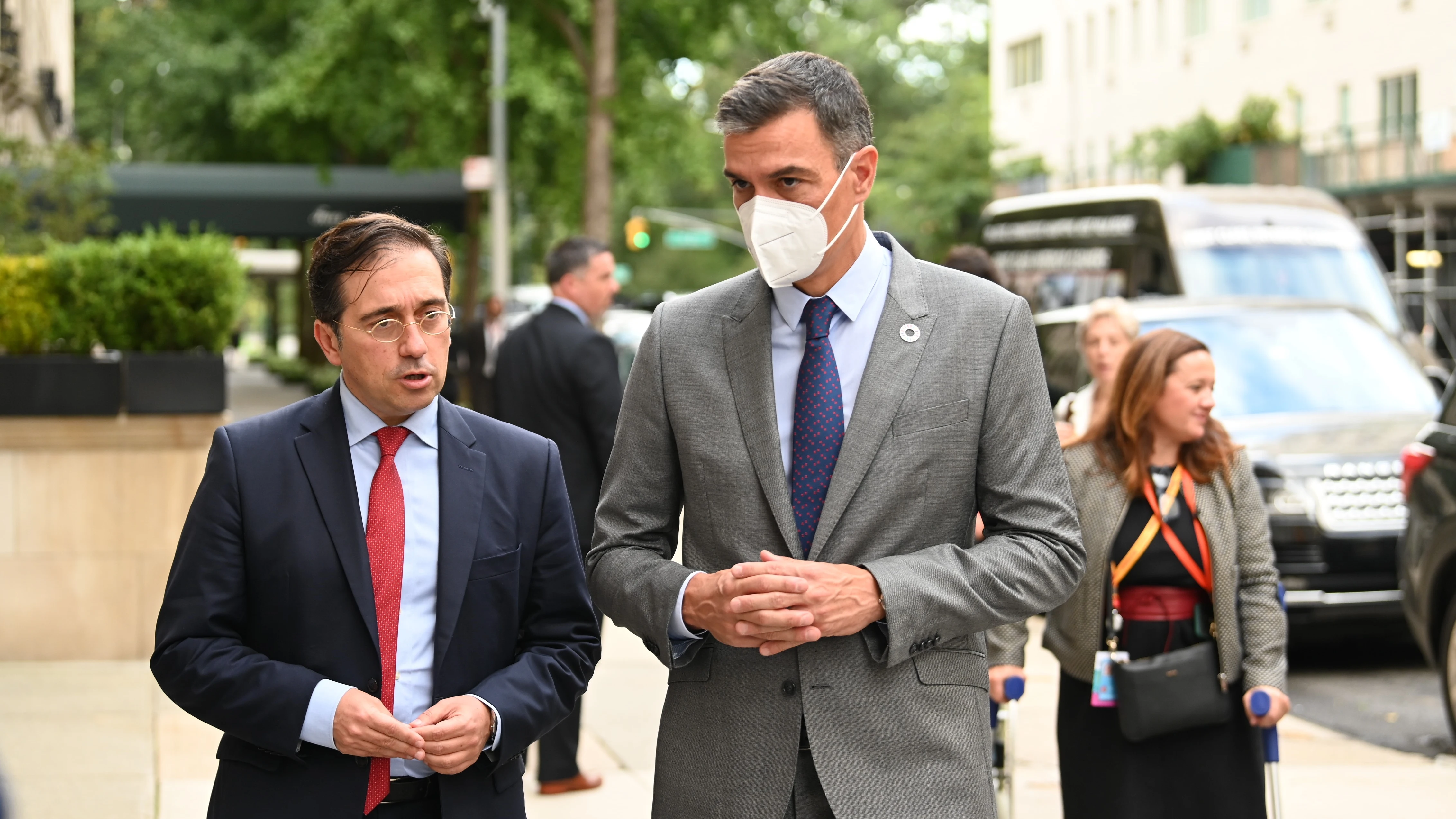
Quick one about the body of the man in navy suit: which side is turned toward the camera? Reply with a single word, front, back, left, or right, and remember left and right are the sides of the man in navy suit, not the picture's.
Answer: front

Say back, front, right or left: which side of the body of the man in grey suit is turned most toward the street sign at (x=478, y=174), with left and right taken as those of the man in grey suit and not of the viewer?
back

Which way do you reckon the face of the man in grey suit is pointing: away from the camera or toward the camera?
toward the camera

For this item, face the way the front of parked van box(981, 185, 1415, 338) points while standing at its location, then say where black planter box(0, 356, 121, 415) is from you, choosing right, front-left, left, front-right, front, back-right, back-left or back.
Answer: right

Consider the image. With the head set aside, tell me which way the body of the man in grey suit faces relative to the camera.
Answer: toward the camera

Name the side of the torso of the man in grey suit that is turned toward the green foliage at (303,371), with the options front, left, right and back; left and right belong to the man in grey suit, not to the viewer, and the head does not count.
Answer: back

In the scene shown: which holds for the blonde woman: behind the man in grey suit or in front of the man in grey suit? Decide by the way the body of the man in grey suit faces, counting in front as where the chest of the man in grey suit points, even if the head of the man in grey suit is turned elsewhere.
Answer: behind

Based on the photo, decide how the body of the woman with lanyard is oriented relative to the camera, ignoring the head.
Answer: toward the camera

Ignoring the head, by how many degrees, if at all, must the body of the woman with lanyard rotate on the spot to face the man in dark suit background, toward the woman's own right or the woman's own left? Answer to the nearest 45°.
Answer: approximately 135° to the woman's own right

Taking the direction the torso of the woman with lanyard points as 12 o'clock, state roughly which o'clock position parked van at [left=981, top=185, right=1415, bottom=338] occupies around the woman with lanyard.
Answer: The parked van is roughly at 6 o'clock from the woman with lanyard.

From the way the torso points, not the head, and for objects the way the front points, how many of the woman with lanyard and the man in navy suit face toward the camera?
2

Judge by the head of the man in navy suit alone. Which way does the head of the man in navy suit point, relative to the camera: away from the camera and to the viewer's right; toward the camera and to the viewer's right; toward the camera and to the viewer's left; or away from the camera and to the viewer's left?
toward the camera and to the viewer's right

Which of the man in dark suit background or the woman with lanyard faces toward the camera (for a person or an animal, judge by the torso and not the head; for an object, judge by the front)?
the woman with lanyard

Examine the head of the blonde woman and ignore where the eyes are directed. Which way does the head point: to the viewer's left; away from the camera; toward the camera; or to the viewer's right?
toward the camera

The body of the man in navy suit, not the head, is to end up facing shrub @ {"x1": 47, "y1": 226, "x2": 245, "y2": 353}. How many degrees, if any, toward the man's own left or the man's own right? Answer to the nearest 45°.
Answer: approximately 180°

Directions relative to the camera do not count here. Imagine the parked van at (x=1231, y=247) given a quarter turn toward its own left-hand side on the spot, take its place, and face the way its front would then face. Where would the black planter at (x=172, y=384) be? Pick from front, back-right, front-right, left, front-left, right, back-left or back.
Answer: back
